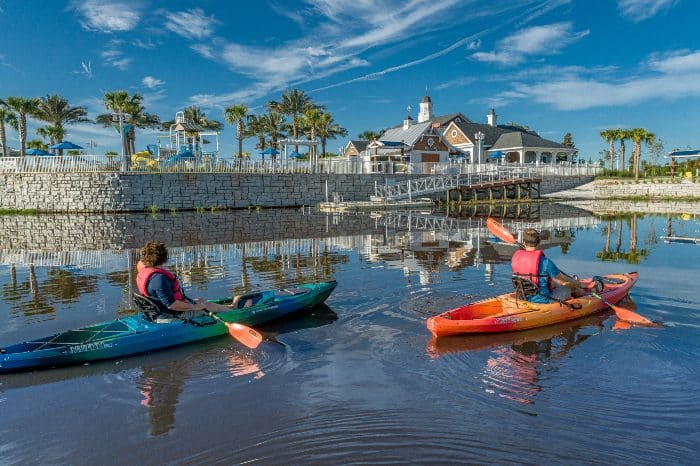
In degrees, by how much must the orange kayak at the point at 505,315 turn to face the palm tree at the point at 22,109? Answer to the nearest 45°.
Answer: approximately 90° to its left

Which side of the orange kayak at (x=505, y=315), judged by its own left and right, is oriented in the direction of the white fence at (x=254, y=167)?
left

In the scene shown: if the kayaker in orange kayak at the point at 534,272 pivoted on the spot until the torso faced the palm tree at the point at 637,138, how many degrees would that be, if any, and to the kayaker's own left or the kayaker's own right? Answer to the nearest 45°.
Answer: approximately 45° to the kayaker's own left

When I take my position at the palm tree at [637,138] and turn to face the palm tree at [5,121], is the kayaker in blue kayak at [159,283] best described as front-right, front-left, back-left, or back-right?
front-left

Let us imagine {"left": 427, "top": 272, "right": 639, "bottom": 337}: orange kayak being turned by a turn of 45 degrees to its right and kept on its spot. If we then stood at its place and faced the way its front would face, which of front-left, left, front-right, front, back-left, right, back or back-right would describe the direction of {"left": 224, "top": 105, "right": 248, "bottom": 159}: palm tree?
back-left

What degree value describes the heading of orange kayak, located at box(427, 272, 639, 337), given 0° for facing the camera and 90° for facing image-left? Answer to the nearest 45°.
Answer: approximately 225°

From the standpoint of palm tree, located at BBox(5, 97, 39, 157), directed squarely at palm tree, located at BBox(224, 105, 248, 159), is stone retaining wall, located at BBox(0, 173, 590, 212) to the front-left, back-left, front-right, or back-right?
front-right

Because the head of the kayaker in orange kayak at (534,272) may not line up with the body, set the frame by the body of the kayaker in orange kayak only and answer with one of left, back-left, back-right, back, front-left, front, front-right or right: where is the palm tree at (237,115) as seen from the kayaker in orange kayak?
left

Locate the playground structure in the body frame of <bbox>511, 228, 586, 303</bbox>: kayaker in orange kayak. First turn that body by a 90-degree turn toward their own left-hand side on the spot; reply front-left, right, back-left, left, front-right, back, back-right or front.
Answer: front
